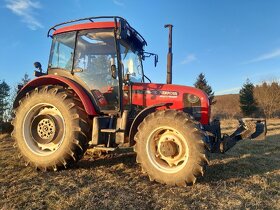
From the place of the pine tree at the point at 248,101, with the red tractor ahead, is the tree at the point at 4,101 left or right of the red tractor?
right

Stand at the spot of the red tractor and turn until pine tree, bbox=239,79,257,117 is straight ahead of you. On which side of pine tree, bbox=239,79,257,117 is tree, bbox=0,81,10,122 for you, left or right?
left

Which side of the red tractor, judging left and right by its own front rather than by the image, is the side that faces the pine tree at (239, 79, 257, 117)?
left

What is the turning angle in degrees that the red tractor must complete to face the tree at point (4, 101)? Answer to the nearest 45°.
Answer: approximately 180°

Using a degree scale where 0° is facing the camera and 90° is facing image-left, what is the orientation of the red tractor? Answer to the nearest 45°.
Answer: approximately 315°
